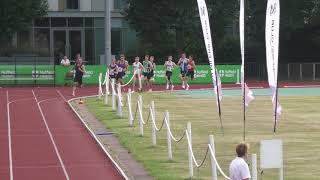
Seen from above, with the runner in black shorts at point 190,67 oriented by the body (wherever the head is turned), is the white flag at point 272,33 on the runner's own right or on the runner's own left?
on the runner's own left

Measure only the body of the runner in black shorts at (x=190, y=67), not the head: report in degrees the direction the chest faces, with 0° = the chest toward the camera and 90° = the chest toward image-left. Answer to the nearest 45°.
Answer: approximately 45°

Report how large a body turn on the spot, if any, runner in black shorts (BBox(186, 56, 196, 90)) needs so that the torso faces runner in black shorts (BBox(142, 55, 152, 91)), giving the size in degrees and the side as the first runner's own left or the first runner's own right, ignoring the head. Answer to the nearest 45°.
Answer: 0° — they already face them

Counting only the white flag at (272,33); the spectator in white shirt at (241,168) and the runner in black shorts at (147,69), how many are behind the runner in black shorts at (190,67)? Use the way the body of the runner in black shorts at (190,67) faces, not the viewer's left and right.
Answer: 0

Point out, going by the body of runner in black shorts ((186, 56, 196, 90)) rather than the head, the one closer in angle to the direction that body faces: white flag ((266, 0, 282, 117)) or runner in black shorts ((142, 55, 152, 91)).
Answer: the runner in black shorts

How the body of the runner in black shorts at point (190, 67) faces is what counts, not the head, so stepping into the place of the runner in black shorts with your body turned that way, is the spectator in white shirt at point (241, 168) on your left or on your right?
on your left

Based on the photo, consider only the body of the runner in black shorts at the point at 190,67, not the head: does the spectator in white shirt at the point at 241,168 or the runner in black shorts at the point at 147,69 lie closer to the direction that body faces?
the runner in black shorts
